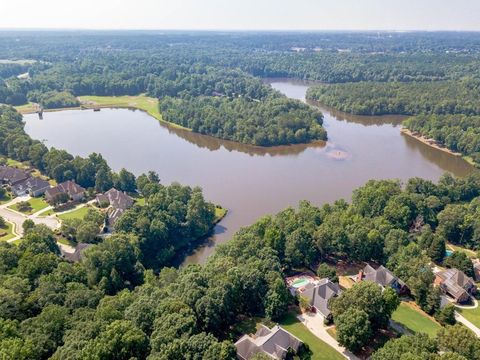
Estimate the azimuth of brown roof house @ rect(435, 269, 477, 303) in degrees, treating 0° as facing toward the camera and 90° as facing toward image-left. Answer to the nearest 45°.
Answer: approximately 315°

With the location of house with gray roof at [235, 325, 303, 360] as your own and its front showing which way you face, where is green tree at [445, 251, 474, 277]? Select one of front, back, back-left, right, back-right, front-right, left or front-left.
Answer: left

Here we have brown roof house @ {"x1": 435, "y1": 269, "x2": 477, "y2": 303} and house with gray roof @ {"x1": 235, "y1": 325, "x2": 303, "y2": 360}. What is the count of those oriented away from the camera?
0

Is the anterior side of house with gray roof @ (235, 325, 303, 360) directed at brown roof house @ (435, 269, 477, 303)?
no

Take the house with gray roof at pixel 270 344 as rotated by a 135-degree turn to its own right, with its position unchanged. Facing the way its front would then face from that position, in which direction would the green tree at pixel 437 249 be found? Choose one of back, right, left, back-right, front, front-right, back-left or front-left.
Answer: back-right

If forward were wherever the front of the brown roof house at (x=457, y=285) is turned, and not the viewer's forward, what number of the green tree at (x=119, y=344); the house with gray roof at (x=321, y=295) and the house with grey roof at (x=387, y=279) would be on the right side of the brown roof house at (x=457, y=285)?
3

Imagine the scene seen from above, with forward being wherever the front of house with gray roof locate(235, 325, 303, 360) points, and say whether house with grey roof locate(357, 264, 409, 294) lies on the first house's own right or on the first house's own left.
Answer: on the first house's own left

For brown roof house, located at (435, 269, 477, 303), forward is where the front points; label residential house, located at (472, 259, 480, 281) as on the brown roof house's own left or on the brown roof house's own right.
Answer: on the brown roof house's own left

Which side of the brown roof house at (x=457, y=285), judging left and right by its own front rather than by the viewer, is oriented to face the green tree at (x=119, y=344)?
right

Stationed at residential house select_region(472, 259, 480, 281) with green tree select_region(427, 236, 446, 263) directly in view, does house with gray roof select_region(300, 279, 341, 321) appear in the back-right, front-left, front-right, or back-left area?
front-left

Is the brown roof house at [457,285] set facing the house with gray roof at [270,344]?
no

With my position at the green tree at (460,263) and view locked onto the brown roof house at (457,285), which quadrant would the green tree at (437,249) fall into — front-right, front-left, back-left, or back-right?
back-right

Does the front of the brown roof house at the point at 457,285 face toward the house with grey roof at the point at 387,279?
no

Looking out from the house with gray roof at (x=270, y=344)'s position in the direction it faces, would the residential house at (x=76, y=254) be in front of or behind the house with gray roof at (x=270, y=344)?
behind

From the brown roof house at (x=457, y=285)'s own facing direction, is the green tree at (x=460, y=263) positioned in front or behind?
behind

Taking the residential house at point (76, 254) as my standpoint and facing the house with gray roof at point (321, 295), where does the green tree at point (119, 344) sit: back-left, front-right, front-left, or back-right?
front-right

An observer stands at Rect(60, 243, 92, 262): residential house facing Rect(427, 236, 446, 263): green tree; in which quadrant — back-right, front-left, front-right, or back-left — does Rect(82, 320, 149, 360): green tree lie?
front-right

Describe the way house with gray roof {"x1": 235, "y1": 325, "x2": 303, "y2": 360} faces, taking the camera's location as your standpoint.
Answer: facing the viewer and to the right of the viewer
